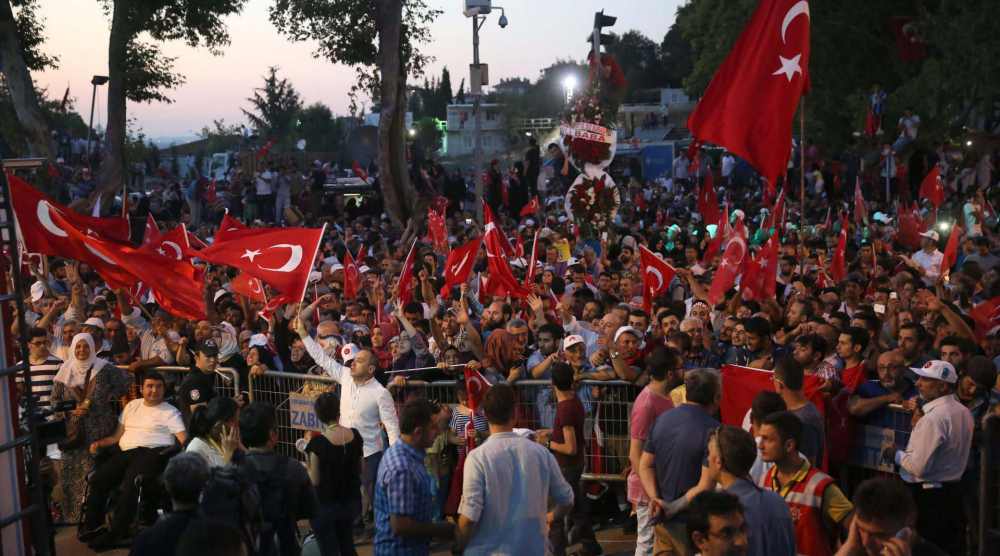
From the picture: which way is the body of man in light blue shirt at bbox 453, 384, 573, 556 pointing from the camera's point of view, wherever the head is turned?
away from the camera

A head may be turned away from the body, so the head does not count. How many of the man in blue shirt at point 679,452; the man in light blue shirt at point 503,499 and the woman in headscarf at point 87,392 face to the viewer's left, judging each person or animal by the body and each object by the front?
0

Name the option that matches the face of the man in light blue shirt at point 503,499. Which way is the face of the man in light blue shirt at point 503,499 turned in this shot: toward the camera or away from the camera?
away from the camera

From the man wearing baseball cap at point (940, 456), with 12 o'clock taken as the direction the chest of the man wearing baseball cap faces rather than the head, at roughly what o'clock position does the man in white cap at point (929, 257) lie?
The man in white cap is roughly at 3 o'clock from the man wearing baseball cap.

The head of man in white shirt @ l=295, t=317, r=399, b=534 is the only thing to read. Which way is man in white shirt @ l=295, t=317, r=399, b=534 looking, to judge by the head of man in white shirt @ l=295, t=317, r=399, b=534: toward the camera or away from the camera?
toward the camera

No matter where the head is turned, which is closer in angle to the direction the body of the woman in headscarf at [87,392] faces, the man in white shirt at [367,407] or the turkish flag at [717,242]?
the man in white shirt

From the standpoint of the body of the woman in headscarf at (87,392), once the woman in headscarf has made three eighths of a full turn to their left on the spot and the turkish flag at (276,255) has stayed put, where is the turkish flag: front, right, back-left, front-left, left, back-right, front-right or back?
front-right

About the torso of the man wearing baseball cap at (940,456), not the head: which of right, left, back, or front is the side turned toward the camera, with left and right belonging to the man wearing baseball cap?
left

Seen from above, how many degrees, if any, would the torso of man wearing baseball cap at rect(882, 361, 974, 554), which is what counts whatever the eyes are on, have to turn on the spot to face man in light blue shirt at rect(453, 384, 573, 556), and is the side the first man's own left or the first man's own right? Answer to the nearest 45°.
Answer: approximately 45° to the first man's own left

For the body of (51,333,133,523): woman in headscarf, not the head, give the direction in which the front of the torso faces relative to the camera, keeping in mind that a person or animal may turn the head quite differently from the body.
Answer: toward the camera
